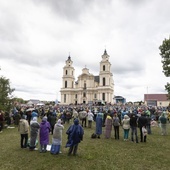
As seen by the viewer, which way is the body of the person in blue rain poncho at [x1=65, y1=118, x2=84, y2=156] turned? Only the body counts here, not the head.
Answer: away from the camera

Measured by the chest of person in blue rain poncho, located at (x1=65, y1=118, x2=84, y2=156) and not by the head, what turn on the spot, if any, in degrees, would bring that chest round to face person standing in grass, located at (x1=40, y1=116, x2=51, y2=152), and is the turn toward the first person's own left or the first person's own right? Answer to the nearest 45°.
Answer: approximately 45° to the first person's own left

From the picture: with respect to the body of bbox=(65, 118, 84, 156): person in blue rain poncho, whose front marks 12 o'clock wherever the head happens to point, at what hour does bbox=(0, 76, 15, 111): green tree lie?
The green tree is roughly at 11 o'clock from the person in blue rain poncho.

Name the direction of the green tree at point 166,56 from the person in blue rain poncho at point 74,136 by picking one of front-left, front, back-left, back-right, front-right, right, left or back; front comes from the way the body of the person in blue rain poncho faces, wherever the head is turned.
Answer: front-right

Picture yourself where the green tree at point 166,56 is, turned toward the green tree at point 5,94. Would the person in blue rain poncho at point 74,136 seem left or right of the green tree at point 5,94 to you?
left
